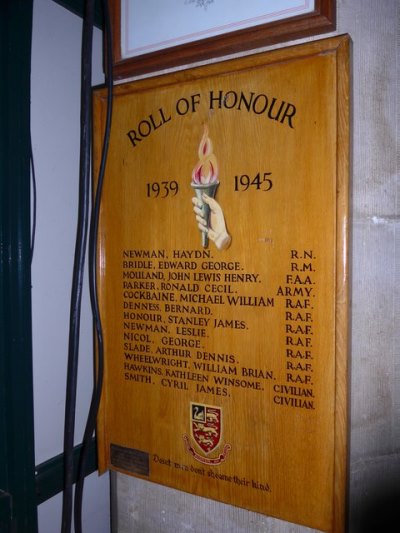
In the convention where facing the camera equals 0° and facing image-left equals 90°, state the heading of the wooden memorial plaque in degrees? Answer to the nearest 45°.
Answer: approximately 45°

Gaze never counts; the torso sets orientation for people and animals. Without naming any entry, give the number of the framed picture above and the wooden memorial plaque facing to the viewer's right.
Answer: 0

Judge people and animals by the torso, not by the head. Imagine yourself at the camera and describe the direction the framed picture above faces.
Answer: facing the viewer and to the left of the viewer
